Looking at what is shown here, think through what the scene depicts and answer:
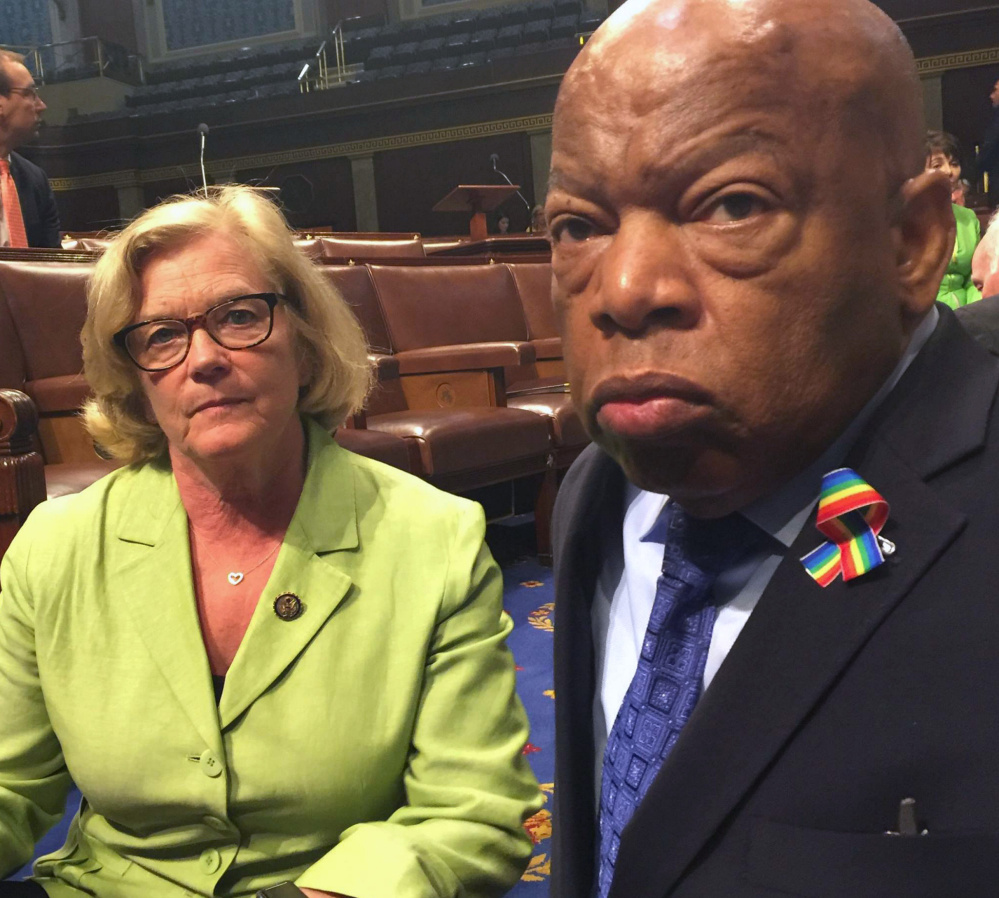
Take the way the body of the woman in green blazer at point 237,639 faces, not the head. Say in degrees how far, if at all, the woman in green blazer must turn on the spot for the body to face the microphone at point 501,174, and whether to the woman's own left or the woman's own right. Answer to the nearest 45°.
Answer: approximately 180°

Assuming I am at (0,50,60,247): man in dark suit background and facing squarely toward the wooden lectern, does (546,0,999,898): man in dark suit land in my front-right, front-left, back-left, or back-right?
back-right

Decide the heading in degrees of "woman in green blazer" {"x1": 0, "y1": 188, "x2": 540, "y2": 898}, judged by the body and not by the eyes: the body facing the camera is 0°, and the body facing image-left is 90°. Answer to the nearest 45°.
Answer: approximately 0°

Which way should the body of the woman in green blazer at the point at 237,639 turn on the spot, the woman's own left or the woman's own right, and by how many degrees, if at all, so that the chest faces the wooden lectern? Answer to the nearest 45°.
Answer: approximately 180°

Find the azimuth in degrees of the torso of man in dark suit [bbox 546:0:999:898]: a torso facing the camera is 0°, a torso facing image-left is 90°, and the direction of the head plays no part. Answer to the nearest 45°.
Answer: approximately 45°

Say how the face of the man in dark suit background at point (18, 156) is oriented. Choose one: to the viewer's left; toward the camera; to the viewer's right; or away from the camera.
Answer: to the viewer's right

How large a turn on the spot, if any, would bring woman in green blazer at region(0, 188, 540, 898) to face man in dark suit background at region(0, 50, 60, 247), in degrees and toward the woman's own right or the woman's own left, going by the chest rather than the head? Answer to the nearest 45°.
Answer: approximately 180°

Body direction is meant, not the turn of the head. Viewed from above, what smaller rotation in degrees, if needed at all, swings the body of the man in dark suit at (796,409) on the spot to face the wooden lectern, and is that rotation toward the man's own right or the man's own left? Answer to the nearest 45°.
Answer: approximately 135° to the man's own right
